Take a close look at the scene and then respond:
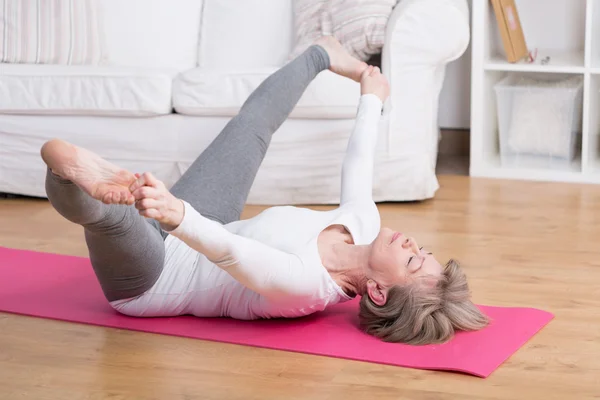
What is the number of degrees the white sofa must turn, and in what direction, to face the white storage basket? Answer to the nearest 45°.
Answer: approximately 90° to its left

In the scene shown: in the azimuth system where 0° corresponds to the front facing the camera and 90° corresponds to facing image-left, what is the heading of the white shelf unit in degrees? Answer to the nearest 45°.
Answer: approximately 0°

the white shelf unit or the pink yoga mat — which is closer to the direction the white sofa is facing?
the pink yoga mat

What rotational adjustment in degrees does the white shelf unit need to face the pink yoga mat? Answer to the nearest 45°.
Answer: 0° — it already faces it

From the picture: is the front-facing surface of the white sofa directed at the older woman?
yes

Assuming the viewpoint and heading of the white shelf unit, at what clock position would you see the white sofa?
The white sofa is roughly at 2 o'clock from the white shelf unit.

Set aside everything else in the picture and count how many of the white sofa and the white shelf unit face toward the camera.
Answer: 2

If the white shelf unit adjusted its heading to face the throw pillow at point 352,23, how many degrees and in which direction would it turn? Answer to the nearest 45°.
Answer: approximately 45° to its right
